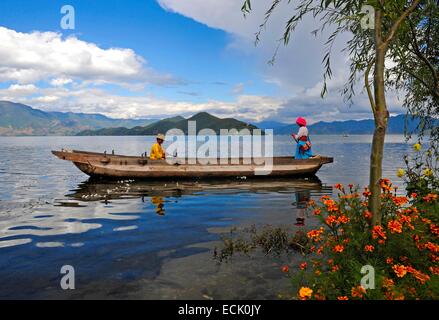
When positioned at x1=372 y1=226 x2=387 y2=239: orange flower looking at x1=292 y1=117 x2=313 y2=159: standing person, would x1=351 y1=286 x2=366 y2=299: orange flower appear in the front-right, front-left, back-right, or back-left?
back-left

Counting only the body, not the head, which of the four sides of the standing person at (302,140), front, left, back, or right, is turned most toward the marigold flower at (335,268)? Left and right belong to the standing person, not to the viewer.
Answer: left

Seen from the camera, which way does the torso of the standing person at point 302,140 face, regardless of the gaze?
to the viewer's left

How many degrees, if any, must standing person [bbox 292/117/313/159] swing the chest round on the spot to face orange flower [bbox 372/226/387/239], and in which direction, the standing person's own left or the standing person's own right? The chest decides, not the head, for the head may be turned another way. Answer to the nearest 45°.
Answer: approximately 90° to the standing person's own left

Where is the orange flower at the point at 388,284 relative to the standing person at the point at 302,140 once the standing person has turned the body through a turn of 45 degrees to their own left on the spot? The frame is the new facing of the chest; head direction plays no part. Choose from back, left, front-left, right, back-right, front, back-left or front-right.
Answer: front-left
